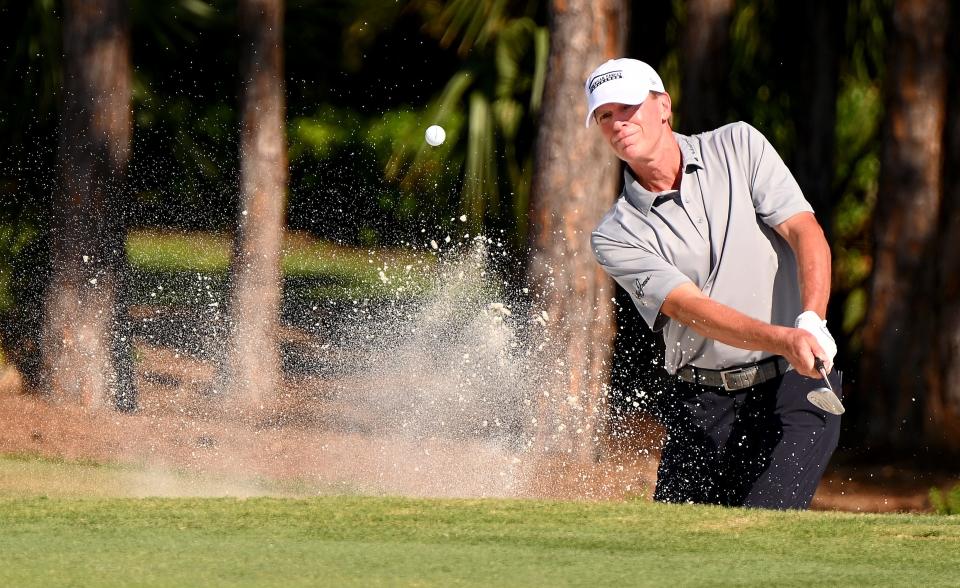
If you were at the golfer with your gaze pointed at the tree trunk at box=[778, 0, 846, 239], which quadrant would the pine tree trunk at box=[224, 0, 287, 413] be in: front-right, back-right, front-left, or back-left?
front-left

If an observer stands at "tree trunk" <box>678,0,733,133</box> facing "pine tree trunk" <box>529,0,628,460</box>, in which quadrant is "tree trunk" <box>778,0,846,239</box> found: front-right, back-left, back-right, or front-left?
back-left

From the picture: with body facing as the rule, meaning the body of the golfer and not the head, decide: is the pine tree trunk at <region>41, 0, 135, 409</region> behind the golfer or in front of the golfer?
behind

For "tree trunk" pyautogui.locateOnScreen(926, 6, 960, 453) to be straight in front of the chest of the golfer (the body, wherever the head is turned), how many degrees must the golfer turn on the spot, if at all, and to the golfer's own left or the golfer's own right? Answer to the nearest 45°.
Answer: approximately 180°

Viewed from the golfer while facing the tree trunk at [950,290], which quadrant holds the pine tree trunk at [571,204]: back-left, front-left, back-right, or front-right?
front-left

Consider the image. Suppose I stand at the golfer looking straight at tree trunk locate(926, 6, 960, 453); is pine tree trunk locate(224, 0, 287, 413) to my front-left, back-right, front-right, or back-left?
front-left

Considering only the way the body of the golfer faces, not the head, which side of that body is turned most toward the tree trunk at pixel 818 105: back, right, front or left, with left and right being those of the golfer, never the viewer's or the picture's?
back

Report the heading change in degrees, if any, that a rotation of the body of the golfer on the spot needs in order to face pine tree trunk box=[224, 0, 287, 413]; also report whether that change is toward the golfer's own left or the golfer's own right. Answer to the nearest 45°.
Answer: approximately 135° to the golfer's own right

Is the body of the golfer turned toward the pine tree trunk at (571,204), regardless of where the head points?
no

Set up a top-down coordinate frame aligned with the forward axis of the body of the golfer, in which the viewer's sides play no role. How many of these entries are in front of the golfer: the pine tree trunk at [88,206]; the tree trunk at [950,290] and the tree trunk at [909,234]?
0

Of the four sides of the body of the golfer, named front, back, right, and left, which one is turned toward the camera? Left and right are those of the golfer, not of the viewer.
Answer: front

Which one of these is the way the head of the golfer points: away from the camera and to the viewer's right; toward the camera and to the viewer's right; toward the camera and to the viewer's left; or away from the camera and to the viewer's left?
toward the camera and to the viewer's left

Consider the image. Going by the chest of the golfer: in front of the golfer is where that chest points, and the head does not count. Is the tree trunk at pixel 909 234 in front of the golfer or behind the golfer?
behind

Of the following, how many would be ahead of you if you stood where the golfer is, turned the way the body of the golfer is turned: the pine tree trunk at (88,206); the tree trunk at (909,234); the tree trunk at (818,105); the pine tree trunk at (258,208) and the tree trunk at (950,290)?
0

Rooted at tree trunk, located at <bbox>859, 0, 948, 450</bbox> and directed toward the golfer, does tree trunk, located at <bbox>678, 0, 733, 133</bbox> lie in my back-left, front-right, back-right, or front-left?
back-right

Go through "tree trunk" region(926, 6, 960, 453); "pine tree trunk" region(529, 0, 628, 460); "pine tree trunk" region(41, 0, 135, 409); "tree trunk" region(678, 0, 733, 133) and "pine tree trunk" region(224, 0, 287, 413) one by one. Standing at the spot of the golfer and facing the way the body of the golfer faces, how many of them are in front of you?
0

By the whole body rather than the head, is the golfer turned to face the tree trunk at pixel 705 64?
no

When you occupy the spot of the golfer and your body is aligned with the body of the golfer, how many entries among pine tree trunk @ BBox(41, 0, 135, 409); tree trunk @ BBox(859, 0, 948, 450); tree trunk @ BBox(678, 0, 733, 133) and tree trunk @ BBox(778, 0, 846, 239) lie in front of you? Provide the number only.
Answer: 0
